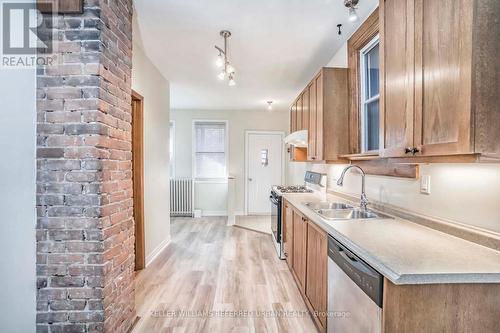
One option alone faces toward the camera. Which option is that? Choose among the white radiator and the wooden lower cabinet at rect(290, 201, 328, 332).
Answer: the white radiator

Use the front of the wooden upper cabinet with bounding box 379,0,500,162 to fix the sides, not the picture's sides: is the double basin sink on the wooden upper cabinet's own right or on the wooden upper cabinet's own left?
on the wooden upper cabinet's own right

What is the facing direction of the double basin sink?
to the viewer's left

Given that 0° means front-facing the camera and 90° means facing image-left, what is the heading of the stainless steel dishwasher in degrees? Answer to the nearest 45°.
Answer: approximately 45°

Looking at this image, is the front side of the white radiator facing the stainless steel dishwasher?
yes

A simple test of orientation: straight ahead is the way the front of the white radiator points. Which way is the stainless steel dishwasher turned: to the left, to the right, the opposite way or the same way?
to the right

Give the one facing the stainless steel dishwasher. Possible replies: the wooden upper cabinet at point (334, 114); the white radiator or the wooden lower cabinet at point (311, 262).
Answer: the white radiator

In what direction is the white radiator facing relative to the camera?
toward the camera

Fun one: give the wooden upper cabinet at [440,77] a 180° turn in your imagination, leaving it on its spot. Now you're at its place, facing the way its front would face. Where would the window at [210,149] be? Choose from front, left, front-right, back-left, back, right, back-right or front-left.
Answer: left

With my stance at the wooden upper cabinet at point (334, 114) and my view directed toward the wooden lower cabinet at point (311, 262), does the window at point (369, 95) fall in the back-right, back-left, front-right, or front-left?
front-left

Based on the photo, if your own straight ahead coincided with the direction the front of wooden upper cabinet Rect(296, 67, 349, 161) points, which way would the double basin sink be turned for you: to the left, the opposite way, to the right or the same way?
the same way

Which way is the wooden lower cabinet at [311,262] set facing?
to the viewer's left

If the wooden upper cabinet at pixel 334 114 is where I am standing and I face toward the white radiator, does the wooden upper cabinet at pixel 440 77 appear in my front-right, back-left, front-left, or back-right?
back-left

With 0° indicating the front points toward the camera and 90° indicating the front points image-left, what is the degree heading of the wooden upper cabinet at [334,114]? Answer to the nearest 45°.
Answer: approximately 90°

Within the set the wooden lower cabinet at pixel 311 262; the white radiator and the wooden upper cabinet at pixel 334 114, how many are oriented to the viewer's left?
2
